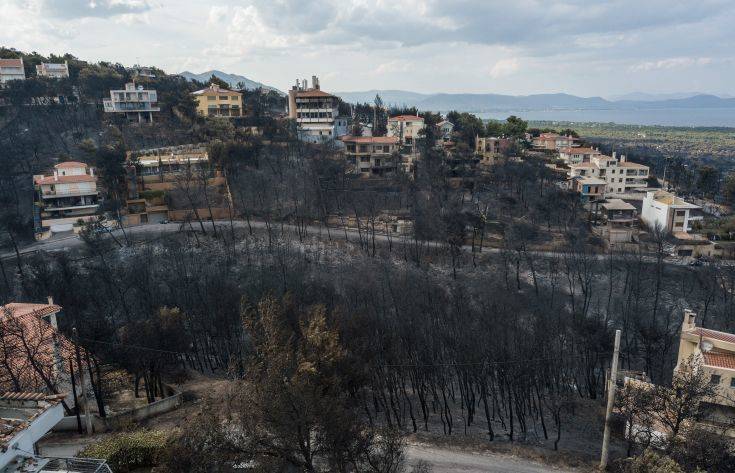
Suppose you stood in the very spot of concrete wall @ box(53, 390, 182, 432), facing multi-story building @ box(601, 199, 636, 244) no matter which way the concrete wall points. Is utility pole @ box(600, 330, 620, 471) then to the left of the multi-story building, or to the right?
right

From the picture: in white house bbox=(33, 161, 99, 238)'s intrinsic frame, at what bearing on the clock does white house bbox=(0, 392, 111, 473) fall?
white house bbox=(0, 392, 111, 473) is roughly at 12 o'clock from white house bbox=(33, 161, 99, 238).

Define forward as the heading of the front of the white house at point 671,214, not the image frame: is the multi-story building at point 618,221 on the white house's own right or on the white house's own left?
on the white house's own right

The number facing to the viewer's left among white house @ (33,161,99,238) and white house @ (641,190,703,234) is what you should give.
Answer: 0

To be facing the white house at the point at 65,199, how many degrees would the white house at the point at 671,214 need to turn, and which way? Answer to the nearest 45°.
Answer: approximately 90° to its right

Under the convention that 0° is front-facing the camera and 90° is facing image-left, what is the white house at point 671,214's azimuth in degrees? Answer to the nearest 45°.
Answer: approximately 315°

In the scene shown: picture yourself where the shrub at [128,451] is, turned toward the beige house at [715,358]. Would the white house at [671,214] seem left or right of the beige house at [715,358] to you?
left

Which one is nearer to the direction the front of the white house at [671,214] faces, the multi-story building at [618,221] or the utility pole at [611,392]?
the utility pole

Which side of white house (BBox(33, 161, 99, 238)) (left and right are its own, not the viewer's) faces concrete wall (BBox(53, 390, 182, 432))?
front

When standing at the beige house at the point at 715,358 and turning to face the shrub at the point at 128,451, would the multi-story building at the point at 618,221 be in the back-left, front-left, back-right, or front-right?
back-right

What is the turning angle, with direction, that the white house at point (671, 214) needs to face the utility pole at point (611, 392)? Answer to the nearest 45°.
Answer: approximately 45° to its right

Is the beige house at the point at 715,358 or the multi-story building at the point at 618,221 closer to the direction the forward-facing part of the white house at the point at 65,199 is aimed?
the beige house

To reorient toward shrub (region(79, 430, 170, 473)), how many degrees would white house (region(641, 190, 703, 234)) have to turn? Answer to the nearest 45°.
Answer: approximately 45° to its right
